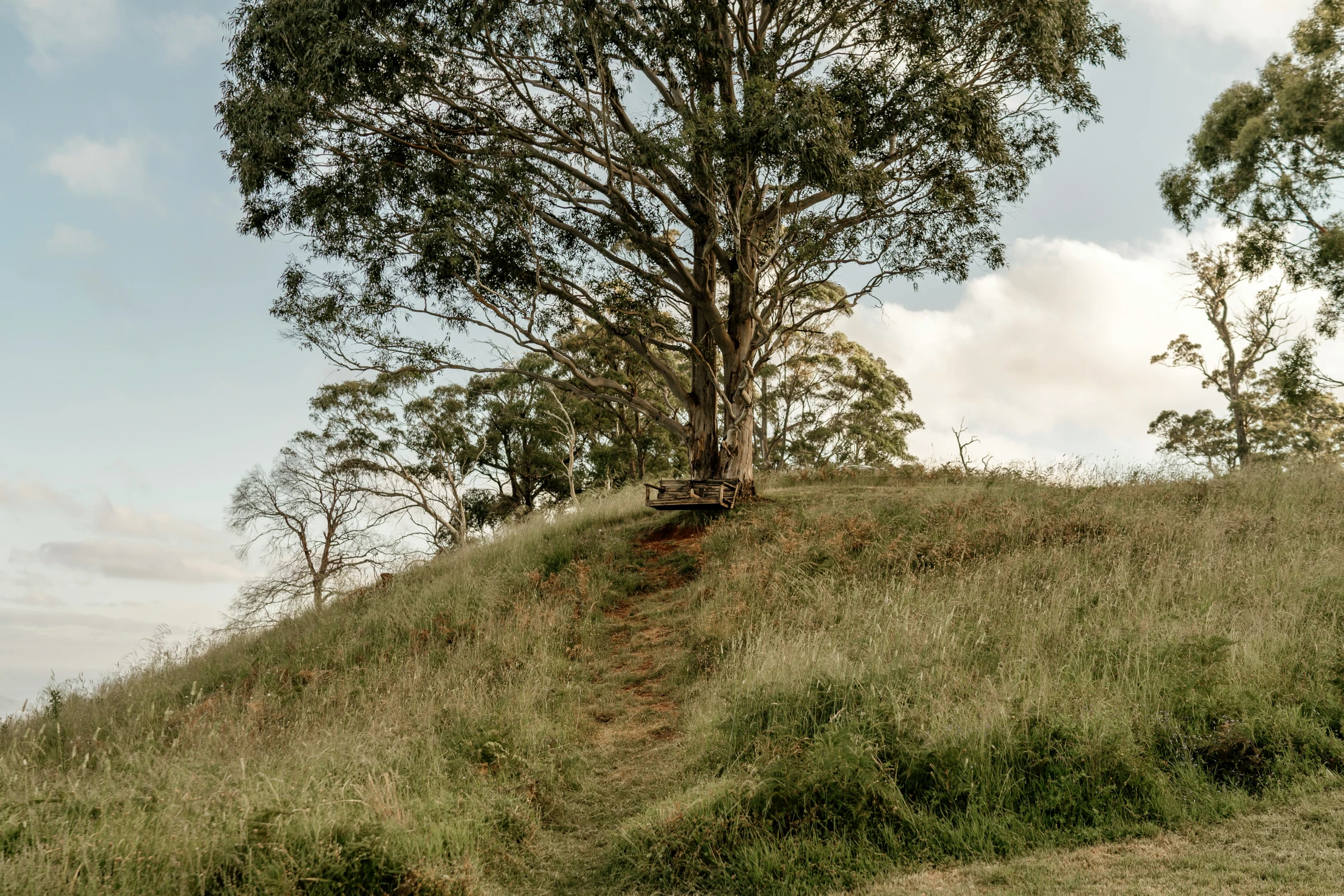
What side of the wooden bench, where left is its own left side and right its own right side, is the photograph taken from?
front
